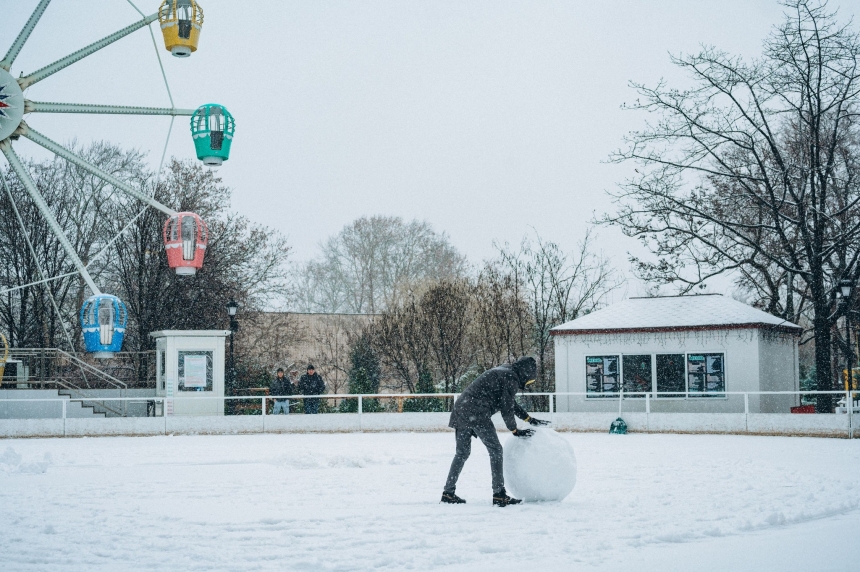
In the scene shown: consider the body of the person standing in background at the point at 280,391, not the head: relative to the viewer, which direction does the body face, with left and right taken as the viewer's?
facing the viewer

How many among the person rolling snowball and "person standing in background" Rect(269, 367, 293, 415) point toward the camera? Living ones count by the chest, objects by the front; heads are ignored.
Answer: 1

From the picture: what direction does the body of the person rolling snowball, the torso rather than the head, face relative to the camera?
to the viewer's right

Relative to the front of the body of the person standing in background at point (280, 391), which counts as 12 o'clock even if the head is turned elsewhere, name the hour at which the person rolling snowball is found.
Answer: The person rolling snowball is roughly at 12 o'clock from the person standing in background.

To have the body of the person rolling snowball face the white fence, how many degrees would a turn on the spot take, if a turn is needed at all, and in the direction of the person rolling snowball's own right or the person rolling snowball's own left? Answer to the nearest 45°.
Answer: approximately 90° to the person rolling snowball's own left

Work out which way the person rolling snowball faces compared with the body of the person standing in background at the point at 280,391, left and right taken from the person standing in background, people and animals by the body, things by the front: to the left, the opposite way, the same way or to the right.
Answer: to the left

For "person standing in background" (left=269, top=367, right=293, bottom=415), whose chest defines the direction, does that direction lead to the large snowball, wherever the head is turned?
yes

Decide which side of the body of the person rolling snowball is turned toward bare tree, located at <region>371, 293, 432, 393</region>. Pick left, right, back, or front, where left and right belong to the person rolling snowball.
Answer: left

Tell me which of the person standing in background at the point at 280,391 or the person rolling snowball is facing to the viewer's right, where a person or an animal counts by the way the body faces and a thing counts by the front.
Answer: the person rolling snowball

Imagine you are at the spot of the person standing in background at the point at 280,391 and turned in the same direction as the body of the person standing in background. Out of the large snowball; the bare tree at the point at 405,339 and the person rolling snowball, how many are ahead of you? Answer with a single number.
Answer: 2
